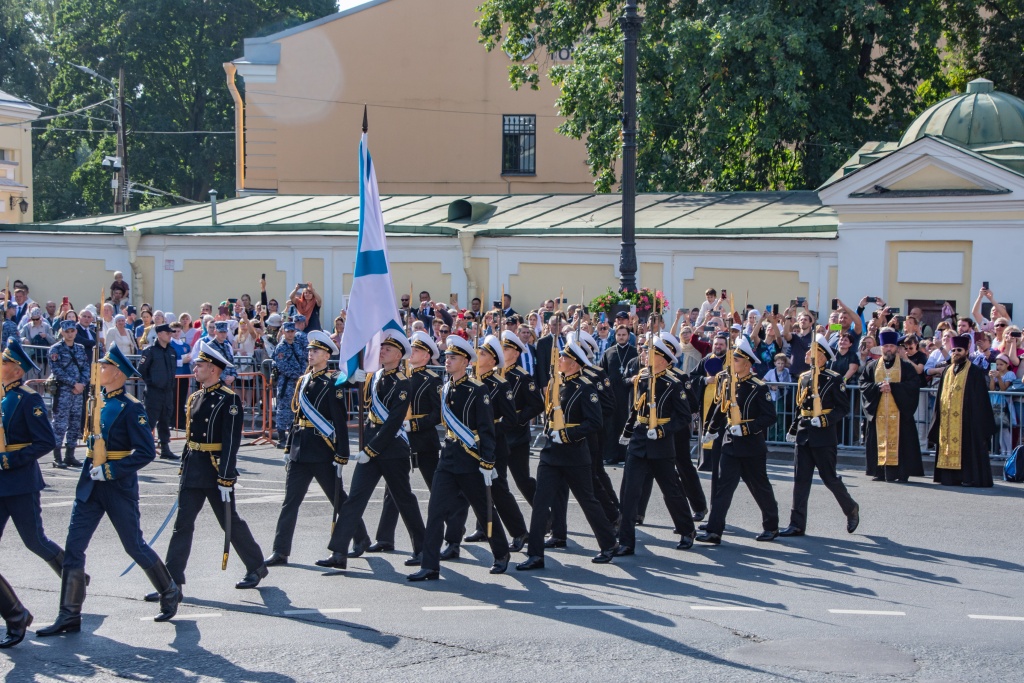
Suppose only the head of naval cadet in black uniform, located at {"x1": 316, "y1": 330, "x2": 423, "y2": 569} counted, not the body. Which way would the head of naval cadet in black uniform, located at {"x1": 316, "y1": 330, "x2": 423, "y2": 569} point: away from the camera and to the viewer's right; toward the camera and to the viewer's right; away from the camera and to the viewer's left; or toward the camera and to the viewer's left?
toward the camera and to the viewer's left

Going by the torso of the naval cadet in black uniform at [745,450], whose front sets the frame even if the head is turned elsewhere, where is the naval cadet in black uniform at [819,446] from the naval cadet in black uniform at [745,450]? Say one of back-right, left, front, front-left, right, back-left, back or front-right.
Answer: back

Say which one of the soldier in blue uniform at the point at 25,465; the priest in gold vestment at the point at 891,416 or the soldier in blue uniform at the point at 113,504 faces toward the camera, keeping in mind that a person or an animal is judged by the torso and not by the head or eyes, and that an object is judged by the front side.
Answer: the priest in gold vestment

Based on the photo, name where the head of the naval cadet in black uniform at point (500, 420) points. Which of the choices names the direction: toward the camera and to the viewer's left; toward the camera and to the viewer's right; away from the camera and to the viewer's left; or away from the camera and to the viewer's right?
toward the camera and to the viewer's left

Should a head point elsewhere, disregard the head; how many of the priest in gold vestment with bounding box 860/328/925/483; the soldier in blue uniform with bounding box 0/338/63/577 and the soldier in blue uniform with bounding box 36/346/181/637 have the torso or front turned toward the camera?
1

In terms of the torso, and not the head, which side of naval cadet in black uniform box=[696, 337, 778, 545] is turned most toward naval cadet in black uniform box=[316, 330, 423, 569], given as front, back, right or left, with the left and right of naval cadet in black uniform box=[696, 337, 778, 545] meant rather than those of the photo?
front

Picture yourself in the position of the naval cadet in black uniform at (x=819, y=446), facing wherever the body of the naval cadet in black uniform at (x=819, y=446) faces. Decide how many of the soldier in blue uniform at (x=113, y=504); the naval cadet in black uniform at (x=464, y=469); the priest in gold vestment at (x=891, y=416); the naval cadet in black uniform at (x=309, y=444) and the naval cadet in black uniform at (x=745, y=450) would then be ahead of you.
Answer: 4

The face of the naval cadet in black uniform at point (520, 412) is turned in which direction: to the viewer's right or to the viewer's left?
to the viewer's left

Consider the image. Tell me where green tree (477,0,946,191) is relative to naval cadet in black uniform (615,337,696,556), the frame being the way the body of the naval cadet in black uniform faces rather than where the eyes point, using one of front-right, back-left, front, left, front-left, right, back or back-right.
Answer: back-right

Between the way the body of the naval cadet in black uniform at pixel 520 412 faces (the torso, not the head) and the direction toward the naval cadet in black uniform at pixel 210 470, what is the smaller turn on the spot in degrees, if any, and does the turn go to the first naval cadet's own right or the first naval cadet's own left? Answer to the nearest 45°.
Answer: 0° — they already face them

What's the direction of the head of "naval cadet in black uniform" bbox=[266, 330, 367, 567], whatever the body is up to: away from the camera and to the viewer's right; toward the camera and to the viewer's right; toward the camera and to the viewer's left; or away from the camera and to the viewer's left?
toward the camera and to the viewer's left

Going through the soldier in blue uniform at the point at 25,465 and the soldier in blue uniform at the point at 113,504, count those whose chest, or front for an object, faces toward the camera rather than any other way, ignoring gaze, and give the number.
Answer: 0

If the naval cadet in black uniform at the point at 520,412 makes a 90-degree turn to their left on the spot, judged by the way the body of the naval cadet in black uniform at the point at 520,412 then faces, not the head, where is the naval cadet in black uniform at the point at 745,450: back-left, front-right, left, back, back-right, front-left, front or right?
front-left

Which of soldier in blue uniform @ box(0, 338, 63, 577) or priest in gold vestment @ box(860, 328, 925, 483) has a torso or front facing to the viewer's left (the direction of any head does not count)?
the soldier in blue uniform

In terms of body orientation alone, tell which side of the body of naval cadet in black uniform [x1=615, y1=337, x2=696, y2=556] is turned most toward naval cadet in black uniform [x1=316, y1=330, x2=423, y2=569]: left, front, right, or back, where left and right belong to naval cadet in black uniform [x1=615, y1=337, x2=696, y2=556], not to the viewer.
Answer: front

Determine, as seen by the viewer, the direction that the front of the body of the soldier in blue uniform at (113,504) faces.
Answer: to the viewer's left

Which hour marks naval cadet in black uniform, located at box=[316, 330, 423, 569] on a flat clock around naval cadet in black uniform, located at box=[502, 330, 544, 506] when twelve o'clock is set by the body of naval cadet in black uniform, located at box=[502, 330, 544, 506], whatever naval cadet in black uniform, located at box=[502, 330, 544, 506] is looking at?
naval cadet in black uniform, located at box=[316, 330, 423, 569] is roughly at 12 o'clock from naval cadet in black uniform, located at box=[502, 330, 544, 506].

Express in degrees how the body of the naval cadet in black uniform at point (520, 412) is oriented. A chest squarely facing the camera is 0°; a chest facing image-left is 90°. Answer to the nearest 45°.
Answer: approximately 45°
